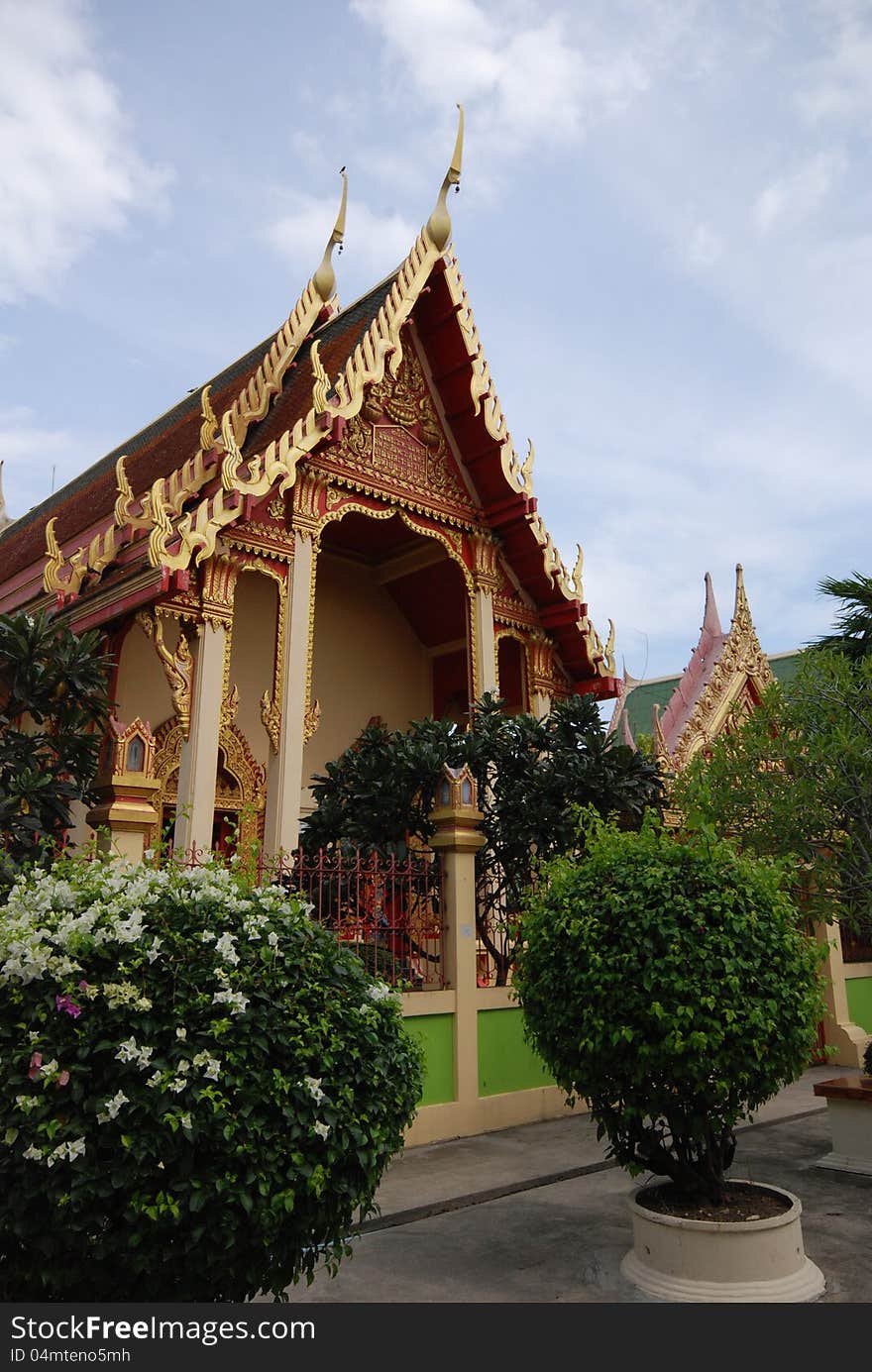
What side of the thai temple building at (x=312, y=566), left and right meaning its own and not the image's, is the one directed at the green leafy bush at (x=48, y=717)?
right

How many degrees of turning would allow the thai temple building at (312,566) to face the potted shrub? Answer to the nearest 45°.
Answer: approximately 45° to its right

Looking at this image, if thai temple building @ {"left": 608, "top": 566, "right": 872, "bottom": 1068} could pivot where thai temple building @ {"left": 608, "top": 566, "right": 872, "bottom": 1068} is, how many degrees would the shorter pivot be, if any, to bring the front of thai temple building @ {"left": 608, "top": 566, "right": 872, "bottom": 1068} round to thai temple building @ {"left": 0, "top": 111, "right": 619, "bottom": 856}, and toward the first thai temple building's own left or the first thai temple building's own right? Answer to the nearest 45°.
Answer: approximately 90° to the first thai temple building's own right

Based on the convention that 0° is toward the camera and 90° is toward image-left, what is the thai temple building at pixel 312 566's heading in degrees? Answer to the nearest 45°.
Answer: approximately 315°

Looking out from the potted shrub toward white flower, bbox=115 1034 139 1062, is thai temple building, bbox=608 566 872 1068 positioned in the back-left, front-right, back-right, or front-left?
back-right

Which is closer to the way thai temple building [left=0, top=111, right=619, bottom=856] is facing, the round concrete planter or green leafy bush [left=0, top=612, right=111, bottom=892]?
the round concrete planter

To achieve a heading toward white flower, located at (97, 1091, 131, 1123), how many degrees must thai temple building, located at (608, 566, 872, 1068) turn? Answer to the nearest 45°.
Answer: approximately 45° to its right

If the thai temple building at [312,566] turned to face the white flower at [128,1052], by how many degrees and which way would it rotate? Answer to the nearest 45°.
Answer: approximately 45° to its right
